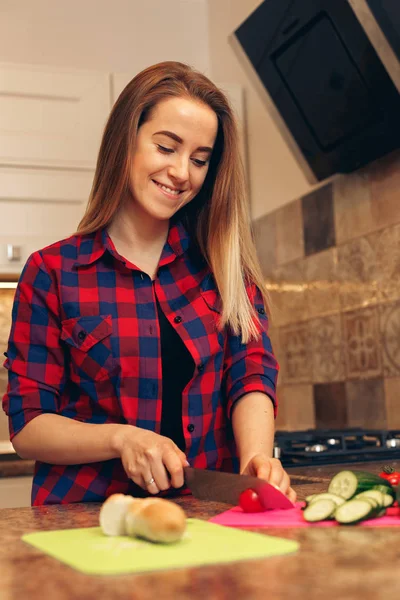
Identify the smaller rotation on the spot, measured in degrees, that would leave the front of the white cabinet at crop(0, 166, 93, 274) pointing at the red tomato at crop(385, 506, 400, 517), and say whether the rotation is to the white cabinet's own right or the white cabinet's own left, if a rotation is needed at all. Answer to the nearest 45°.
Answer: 0° — it already faces it

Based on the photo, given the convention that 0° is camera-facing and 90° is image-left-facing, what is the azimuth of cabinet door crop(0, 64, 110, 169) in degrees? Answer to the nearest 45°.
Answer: approximately 0°

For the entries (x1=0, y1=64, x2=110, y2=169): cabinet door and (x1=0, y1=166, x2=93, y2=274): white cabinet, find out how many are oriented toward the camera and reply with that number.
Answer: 2

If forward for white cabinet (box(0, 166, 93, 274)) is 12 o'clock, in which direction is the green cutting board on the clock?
The green cutting board is roughly at 12 o'clock from the white cabinet.
